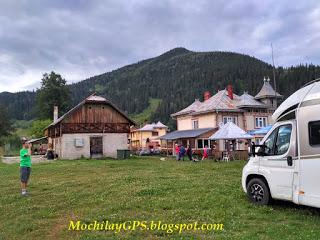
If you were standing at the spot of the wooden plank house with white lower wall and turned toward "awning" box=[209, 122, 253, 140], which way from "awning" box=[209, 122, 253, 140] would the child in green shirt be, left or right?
right

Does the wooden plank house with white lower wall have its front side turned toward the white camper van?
yes

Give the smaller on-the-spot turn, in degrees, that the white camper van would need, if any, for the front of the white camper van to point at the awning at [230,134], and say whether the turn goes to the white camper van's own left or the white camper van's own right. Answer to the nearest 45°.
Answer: approximately 45° to the white camper van's own right

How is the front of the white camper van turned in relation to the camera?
facing away from the viewer and to the left of the viewer

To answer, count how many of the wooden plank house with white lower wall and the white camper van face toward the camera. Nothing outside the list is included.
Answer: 1

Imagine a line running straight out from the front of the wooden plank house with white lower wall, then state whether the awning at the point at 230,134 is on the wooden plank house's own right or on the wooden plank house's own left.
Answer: on the wooden plank house's own left

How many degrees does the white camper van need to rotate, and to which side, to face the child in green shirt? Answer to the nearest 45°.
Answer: approximately 45° to its left

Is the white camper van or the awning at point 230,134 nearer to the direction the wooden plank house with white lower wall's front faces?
the white camper van

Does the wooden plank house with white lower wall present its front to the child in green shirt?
yes
